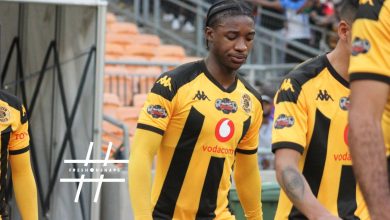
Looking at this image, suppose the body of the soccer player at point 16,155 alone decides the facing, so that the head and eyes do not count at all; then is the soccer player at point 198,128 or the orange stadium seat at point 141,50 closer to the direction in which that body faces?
the soccer player

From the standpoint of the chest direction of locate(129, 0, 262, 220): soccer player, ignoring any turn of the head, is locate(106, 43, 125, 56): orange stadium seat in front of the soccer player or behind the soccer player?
behind

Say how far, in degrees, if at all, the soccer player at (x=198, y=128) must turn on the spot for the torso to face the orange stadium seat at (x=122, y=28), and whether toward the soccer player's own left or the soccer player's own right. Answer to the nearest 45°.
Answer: approximately 135° to the soccer player's own left

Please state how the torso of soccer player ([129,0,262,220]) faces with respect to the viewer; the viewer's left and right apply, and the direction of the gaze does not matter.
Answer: facing the viewer and to the right of the viewer

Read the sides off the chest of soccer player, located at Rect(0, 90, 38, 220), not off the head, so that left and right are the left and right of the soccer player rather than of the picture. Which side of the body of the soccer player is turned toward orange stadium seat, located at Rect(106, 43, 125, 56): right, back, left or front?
back

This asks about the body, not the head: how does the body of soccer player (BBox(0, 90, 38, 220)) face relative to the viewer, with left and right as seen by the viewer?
facing the viewer
